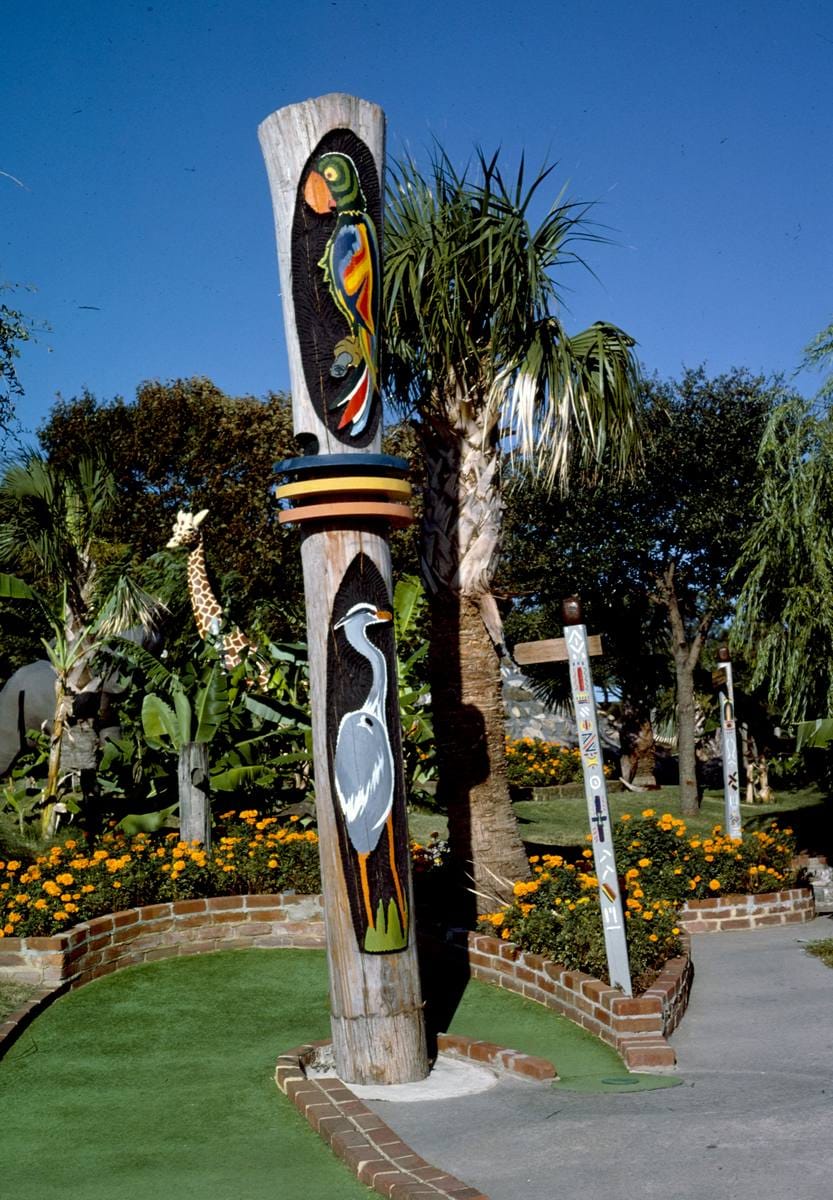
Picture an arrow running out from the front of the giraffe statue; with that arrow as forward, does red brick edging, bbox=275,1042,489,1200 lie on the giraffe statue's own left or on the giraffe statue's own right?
on the giraffe statue's own left

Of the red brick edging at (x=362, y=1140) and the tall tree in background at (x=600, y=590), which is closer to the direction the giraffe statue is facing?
the red brick edging

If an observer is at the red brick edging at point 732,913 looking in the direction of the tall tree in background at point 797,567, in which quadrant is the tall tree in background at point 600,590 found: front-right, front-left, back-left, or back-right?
front-left

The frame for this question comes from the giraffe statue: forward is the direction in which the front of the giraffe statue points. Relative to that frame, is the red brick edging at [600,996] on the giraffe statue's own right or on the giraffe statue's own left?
on the giraffe statue's own left

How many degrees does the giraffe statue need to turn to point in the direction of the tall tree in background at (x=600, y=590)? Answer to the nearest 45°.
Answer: approximately 180°

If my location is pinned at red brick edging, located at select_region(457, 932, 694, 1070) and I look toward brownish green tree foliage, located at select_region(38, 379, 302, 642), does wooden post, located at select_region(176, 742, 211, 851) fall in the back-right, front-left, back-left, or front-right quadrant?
front-left

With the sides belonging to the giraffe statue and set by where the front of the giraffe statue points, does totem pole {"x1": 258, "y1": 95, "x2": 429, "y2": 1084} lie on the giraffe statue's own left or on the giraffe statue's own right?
on the giraffe statue's own left

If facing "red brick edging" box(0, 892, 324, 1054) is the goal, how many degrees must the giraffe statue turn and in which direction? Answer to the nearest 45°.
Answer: approximately 45° to its left

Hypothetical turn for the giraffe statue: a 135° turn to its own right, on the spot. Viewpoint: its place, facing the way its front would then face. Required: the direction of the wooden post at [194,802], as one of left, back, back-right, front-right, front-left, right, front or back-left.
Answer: back

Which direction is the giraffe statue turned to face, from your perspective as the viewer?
facing the viewer and to the left of the viewer

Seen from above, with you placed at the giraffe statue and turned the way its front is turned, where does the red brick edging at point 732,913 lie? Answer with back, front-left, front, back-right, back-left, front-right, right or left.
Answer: left

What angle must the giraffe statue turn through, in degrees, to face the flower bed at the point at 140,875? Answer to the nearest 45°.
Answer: approximately 45° to its left

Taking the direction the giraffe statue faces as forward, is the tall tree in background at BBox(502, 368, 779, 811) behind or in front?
behind
